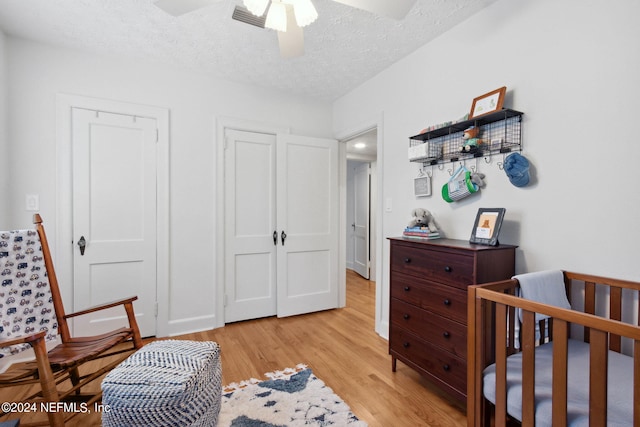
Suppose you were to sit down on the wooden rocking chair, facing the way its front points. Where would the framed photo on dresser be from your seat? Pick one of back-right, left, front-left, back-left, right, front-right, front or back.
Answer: front

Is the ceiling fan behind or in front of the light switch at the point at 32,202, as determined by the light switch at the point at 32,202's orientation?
in front

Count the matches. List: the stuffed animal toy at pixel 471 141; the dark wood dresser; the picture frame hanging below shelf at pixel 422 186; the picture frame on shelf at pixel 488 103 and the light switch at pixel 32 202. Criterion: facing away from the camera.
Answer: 0

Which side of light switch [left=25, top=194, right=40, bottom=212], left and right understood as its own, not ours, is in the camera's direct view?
front

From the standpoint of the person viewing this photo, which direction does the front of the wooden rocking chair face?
facing the viewer and to the right of the viewer

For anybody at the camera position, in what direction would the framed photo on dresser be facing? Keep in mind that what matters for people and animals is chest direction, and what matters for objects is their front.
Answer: facing the viewer and to the left of the viewer

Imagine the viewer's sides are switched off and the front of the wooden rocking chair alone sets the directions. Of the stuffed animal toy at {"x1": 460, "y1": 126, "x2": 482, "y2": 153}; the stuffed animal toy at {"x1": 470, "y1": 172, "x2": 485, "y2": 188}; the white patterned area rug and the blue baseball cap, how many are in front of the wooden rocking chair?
4

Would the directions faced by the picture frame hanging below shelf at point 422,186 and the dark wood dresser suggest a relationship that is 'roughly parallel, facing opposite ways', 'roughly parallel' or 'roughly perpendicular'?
roughly parallel

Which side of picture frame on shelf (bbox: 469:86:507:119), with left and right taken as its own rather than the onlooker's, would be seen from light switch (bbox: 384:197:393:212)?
right

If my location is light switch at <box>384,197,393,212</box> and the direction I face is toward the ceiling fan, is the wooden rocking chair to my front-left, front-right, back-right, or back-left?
front-right

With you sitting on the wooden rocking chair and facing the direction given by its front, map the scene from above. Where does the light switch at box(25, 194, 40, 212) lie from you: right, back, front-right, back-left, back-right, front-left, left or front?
back-left

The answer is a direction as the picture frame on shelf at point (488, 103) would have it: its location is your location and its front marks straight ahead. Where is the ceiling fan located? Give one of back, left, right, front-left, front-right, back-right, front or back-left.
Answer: front

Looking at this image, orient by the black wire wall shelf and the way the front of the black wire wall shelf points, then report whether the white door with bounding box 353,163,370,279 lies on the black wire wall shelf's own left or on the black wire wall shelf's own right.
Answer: on the black wire wall shelf's own right
